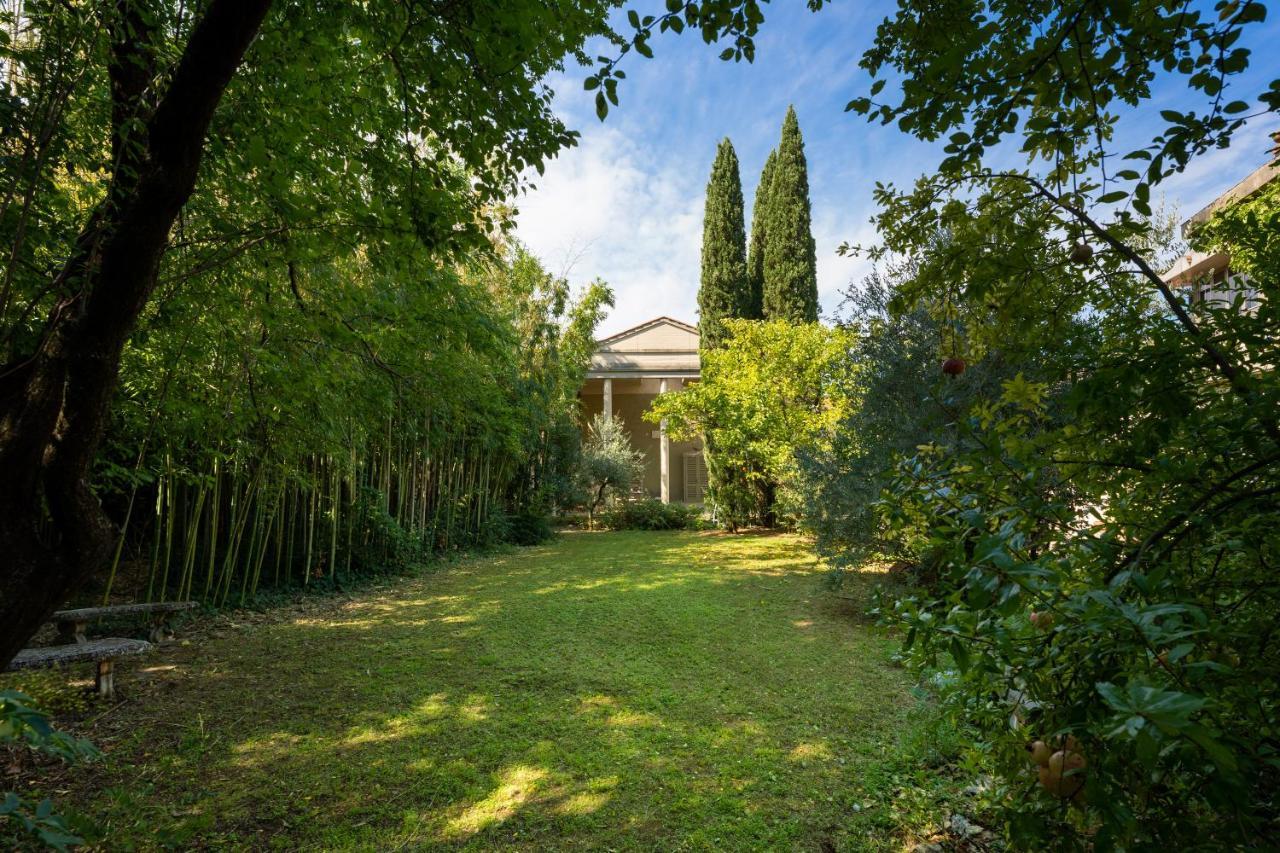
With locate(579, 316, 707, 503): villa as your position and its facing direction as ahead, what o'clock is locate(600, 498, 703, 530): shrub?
The shrub is roughly at 12 o'clock from the villa.

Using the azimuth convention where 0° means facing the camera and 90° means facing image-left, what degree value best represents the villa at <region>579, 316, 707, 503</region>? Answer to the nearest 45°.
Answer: approximately 0°

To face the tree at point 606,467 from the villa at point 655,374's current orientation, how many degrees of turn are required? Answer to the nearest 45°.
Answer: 0° — it already faces it

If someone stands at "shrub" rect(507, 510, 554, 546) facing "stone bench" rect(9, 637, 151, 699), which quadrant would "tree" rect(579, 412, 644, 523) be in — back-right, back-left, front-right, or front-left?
back-left

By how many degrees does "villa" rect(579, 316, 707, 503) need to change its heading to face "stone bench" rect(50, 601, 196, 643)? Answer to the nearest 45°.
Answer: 0° — it already faces it

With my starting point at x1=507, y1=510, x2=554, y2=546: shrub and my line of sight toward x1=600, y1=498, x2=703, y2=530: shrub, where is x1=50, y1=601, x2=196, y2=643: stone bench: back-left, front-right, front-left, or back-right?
back-right

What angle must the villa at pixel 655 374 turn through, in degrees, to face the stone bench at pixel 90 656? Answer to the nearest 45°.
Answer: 0° — it already faces it
